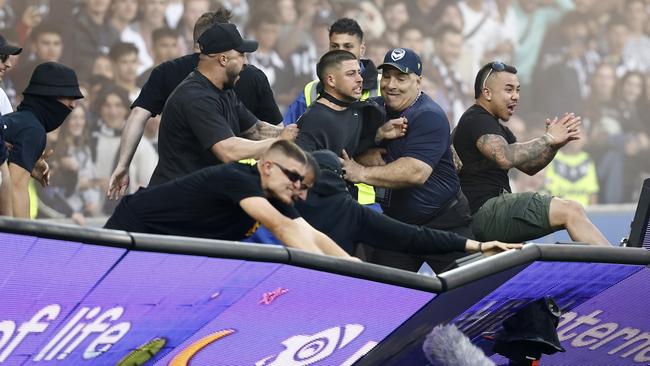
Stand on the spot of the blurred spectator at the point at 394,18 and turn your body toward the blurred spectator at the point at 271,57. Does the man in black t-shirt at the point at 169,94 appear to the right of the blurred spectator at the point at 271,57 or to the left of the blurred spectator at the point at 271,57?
left

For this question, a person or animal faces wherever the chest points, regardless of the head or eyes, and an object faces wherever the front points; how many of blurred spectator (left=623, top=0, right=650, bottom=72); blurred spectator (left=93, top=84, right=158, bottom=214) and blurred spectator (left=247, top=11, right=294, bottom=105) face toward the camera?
3

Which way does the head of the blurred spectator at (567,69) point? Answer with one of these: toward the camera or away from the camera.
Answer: toward the camera

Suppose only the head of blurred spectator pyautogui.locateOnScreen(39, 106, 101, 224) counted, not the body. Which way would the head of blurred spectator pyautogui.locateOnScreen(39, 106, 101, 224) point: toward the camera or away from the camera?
toward the camera

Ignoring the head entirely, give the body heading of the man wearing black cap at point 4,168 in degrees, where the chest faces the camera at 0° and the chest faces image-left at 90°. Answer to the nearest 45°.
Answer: approximately 270°

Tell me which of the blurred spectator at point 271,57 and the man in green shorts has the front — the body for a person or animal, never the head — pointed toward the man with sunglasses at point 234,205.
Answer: the blurred spectator

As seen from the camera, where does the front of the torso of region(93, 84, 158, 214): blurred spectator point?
toward the camera

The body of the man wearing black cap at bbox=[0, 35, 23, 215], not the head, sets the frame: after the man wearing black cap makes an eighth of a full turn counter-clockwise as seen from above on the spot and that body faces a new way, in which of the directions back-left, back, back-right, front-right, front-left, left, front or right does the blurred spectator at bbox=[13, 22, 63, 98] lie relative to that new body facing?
front-left

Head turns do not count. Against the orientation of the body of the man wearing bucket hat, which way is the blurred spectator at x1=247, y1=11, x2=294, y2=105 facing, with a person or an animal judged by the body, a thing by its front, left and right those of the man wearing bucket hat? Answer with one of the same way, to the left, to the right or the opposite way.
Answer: to the right

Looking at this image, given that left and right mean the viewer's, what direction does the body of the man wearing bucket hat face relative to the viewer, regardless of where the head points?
facing to the right of the viewer

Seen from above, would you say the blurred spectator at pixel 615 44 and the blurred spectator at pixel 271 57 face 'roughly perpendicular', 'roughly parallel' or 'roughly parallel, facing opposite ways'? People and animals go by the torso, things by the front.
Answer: roughly parallel

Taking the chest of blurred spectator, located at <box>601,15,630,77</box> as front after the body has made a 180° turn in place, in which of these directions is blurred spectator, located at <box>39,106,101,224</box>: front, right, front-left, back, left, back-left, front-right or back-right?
back-left

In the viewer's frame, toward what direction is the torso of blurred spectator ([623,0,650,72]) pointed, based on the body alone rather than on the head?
toward the camera
